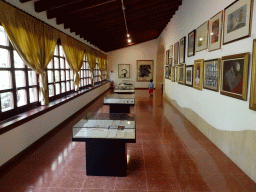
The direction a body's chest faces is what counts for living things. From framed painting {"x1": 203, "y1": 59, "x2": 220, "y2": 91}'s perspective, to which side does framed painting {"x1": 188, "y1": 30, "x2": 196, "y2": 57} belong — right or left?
on its right

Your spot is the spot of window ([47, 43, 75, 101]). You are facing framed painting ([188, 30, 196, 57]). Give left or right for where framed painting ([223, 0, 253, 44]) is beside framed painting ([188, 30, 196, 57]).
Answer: right

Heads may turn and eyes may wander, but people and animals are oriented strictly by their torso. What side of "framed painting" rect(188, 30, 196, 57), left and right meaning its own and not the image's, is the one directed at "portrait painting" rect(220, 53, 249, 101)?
left

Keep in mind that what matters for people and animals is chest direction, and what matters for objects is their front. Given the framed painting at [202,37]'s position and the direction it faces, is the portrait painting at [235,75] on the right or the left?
on its left

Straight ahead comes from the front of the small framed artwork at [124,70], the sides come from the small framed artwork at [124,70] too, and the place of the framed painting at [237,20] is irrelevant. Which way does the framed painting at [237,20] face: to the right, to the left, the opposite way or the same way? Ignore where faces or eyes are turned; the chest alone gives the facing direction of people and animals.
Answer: to the right

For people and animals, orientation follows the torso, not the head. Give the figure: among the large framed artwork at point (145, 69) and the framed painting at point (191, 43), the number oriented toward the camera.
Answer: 1

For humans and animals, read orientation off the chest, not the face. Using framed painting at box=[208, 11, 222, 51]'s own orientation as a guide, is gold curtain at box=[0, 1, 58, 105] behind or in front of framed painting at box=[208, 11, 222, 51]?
in front

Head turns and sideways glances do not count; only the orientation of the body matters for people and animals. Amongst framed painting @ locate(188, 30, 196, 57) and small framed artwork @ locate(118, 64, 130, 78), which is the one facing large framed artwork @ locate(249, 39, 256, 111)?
small framed artwork @ locate(118, 64, 130, 78)

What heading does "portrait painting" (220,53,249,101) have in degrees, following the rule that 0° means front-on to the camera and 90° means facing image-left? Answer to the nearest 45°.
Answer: approximately 45°

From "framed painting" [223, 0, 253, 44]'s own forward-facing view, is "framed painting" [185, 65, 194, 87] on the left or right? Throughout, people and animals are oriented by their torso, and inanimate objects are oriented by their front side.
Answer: on its right

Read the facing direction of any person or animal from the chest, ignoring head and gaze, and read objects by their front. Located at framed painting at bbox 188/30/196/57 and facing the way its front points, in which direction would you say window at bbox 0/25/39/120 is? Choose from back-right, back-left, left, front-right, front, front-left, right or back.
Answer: front-left

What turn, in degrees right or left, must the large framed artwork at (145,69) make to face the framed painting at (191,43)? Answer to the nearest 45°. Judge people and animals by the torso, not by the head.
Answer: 0° — it already faces it

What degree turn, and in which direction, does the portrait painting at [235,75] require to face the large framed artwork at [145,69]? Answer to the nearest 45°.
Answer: approximately 90° to its right

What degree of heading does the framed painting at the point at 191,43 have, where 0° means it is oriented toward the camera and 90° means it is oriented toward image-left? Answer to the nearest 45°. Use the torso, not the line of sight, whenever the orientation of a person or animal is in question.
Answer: approximately 90°

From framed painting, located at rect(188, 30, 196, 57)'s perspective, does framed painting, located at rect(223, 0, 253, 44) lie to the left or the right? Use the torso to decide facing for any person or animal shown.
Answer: on its left

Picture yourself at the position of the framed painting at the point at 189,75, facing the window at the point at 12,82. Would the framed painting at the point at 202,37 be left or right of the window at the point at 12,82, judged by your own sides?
left
